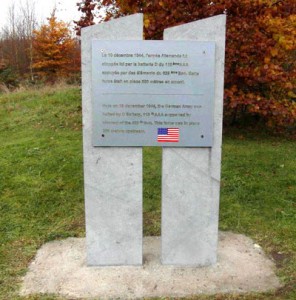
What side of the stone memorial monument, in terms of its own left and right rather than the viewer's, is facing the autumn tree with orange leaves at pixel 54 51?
back

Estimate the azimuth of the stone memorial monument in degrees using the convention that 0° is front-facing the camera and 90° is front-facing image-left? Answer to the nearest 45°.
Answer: approximately 0°

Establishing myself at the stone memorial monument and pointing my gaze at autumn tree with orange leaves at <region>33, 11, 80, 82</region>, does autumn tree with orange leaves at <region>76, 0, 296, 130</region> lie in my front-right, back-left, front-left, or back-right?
front-right

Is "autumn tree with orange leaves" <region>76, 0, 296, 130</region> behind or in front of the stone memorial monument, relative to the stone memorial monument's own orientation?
behind

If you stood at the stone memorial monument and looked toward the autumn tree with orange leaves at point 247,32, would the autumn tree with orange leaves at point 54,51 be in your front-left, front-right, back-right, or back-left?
front-left
